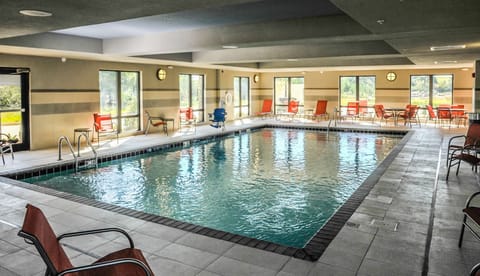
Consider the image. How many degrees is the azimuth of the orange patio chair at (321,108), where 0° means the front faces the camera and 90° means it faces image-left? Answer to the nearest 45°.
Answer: approximately 45°

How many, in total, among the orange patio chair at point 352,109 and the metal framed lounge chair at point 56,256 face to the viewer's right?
1

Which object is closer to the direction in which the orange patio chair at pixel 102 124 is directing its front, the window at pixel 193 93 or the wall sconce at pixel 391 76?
the wall sconce

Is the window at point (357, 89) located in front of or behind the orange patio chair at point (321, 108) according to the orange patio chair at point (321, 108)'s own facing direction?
behind

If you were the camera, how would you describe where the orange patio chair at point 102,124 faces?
facing the viewer and to the right of the viewer

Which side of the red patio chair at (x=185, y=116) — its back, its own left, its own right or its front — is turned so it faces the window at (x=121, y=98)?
right

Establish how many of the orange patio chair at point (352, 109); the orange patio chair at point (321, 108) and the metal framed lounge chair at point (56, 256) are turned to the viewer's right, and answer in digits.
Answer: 1

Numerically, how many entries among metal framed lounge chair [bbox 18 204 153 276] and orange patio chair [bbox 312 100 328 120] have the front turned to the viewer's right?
1

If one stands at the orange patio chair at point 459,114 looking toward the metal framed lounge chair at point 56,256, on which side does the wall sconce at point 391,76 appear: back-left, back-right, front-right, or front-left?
back-right

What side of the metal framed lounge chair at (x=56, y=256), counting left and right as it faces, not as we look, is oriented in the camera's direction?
right
